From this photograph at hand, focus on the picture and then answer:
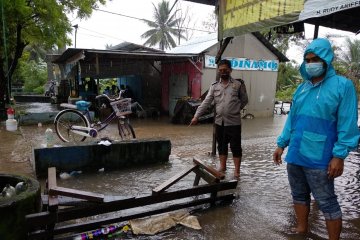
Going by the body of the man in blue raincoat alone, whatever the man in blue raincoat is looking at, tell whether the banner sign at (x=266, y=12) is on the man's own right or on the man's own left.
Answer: on the man's own right

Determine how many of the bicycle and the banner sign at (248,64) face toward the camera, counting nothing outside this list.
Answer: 1

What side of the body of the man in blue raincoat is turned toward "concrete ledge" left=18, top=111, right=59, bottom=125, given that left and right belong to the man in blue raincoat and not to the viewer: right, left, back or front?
right

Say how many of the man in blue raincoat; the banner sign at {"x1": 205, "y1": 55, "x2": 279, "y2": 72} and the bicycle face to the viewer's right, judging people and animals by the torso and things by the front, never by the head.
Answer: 1

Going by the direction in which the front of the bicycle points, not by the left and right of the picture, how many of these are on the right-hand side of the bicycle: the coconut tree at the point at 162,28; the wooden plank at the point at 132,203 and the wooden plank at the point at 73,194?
2

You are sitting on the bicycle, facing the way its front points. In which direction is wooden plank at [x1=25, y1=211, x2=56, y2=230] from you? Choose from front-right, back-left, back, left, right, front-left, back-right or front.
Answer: right

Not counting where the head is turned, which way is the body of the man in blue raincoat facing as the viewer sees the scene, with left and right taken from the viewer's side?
facing the viewer and to the left of the viewer

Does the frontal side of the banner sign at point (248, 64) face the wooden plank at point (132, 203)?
yes

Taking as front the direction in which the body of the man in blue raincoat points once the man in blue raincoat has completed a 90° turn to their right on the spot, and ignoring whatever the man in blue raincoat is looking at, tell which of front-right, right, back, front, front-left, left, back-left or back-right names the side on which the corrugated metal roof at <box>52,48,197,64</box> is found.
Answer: front

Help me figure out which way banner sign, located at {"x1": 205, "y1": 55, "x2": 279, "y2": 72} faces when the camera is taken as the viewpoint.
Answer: facing the viewer

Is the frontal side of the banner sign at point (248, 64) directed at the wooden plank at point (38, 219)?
yes

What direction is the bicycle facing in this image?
to the viewer's right

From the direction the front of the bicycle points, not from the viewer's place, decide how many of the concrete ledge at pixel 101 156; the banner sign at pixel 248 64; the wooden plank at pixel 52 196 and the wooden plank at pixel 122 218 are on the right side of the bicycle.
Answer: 3

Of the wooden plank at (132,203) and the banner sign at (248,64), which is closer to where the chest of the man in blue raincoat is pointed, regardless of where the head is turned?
the wooden plank
